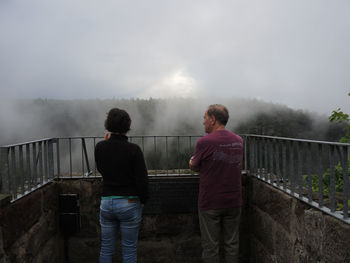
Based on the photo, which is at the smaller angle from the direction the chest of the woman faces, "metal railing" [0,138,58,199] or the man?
the metal railing

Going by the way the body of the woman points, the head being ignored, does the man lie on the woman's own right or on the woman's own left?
on the woman's own right

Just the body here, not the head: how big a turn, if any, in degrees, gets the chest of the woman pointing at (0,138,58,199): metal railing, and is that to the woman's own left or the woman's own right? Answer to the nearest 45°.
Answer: approximately 45° to the woman's own left

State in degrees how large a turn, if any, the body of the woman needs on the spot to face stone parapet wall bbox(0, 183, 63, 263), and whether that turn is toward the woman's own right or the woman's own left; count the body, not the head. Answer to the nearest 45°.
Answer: approximately 45° to the woman's own left

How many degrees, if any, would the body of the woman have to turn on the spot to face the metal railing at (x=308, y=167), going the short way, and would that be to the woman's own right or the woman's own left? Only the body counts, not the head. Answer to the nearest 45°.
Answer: approximately 90° to the woman's own right

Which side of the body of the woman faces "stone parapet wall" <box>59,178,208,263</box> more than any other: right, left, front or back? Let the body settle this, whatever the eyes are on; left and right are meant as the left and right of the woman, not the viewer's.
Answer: front

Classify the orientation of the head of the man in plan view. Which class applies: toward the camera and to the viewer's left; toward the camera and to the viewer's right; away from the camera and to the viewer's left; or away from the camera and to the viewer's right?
away from the camera and to the viewer's left

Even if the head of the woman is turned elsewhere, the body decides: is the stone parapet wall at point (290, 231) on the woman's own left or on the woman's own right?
on the woman's own right

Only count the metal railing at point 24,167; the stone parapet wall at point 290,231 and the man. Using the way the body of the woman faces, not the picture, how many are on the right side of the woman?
2

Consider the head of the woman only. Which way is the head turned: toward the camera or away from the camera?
away from the camera

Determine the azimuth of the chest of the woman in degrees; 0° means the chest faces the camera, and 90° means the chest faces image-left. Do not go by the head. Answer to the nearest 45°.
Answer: approximately 180°

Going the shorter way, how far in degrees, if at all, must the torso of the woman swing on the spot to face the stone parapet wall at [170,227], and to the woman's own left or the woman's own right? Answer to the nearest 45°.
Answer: approximately 45° to the woman's own right
